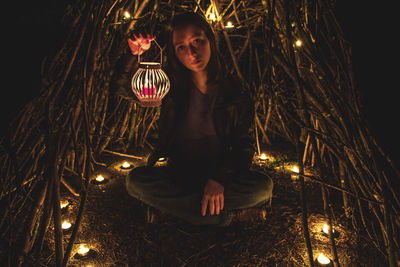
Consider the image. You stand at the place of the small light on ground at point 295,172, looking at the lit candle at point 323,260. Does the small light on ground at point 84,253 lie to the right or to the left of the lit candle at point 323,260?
right

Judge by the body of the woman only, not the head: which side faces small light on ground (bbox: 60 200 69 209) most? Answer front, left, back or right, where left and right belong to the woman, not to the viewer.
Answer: right

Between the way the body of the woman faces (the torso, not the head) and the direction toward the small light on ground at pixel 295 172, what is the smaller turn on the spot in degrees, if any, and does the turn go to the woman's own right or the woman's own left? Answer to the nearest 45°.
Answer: approximately 135° to the woman's own left

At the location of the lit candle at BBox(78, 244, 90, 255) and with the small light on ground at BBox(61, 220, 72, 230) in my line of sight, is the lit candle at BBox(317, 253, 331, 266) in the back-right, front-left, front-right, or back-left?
back-right

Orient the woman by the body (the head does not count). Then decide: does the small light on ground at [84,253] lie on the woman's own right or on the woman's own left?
on the woman's own right

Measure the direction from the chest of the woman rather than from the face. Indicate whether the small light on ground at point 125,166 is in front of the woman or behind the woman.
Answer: behind

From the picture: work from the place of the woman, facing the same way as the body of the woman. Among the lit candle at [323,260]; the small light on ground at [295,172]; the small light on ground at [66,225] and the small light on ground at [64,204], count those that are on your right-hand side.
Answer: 2

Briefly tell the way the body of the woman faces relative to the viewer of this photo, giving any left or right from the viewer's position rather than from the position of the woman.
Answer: facing the viewer

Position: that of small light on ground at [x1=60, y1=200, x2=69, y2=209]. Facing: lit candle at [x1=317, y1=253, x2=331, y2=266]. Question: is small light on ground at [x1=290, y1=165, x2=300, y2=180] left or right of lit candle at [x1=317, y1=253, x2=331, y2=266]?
left

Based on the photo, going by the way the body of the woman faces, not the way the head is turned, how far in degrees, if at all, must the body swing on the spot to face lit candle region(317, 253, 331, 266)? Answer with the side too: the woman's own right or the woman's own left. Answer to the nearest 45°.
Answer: approximately 45° to the woman's own left

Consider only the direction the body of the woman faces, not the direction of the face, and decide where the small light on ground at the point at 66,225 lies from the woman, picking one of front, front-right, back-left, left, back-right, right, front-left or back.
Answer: right
